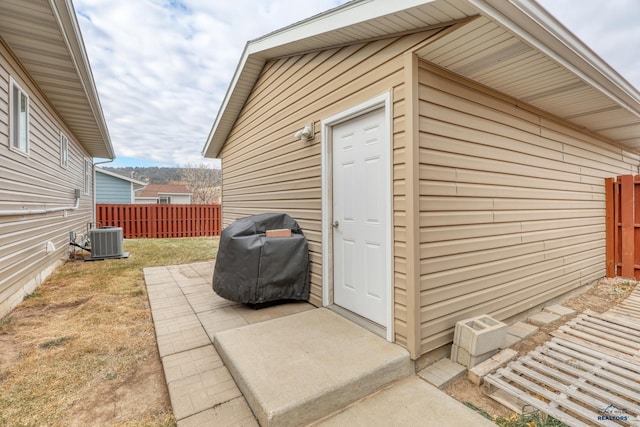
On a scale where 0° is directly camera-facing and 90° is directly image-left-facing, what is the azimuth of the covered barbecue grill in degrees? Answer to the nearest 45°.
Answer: approximately 45°

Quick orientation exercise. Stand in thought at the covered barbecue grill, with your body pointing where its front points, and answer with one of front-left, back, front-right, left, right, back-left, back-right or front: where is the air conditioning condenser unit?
right

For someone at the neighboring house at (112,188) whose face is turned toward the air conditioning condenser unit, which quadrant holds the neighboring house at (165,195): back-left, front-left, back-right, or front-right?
back-left

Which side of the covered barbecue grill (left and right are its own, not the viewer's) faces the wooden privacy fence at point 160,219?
right

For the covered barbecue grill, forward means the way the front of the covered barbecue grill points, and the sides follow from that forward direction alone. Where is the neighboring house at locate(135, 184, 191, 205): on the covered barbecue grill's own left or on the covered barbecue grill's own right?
on the covered barbecue grill's own right

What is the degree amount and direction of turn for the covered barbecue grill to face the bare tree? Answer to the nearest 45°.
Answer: approximately 135° to its right

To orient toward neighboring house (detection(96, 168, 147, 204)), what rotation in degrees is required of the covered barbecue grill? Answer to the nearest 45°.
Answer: approximately 90° to its right

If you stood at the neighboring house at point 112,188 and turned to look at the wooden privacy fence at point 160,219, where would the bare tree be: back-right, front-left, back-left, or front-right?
back-left
